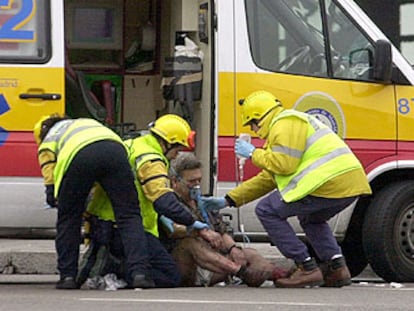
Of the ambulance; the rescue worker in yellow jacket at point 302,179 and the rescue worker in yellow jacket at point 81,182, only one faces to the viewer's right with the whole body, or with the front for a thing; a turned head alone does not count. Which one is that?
the ambulance

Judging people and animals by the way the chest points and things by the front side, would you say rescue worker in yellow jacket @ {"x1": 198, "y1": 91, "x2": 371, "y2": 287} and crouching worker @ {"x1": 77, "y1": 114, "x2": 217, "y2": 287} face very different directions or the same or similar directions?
very different directions

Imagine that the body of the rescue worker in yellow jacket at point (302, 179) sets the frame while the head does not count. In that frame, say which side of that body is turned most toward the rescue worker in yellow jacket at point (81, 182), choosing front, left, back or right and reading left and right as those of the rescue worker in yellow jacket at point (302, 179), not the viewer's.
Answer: front

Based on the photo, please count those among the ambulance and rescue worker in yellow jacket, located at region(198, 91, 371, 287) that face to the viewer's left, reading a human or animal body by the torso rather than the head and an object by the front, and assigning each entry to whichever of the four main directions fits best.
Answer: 1

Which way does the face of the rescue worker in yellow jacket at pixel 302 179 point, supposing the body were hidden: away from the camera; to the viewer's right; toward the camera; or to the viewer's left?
to the viewer's left

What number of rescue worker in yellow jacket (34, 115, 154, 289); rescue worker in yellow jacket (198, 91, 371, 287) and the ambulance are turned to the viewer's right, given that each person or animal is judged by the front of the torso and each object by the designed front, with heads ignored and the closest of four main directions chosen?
1

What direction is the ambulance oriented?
to the viewer's right

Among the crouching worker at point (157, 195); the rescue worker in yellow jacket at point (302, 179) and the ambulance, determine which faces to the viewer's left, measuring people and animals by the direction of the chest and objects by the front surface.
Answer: the rescue worker in yellow jacket

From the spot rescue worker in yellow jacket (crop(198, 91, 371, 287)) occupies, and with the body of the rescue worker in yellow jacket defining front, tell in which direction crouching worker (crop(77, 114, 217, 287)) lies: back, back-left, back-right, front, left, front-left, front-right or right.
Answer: front

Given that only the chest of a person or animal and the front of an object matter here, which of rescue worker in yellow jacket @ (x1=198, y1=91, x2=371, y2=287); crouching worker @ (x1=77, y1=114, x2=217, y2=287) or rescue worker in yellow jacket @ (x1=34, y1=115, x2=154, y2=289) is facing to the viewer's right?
the crouching worker

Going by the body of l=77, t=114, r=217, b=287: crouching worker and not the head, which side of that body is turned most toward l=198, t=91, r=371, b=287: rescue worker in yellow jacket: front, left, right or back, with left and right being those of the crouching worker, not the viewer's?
front

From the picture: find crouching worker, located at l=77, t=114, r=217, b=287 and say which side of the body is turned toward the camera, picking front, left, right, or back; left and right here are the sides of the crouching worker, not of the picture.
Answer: right

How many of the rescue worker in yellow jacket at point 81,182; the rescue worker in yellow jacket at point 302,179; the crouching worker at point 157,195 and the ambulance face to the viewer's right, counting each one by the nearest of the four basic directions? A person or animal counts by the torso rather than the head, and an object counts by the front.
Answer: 2

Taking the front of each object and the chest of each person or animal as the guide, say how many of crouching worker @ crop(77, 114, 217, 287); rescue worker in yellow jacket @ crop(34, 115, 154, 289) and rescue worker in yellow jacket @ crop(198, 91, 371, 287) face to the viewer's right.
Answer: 1

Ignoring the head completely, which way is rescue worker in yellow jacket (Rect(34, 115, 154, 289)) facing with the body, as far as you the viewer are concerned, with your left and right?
facing away from the viewer and to the left of the viewer

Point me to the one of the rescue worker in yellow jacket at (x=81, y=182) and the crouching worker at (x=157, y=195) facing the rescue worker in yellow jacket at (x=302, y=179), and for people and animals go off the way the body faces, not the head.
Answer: the crouching worker

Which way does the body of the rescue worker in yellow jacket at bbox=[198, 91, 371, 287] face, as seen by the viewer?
to the viewer's left

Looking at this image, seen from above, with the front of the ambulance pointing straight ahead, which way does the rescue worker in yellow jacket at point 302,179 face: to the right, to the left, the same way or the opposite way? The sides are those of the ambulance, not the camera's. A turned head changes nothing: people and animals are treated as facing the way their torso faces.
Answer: the opposite way

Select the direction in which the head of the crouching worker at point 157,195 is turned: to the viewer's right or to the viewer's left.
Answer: to the viewer's right

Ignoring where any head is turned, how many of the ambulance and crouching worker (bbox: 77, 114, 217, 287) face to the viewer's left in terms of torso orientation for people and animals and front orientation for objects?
0
